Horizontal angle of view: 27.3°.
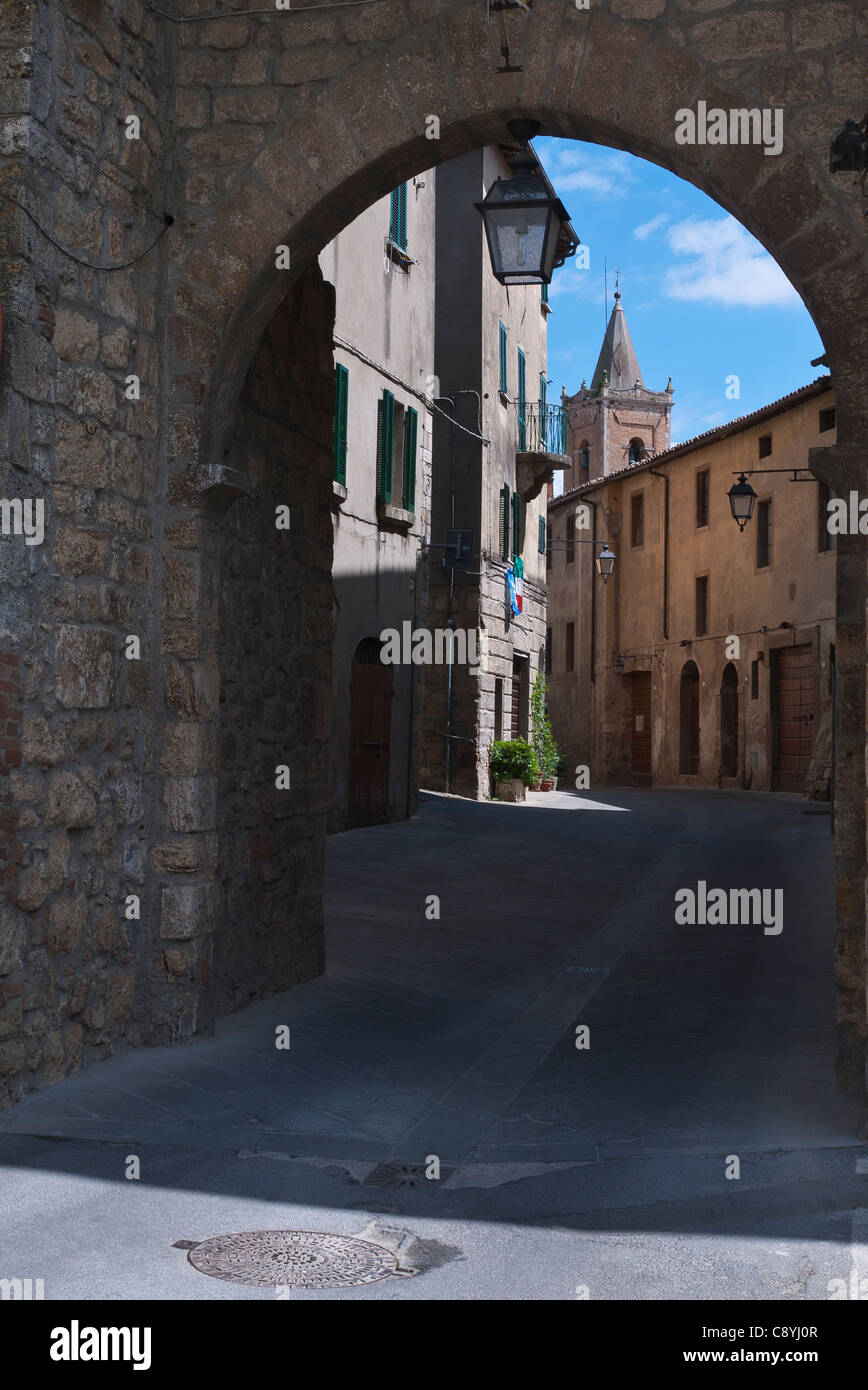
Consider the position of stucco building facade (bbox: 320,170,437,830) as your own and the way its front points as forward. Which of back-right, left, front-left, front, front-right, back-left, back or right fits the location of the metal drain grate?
front-right

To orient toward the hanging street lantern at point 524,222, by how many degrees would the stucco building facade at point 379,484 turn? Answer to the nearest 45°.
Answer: approximately 45° to its right

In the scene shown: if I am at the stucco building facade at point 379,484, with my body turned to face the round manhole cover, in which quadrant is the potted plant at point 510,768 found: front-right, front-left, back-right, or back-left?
back-left

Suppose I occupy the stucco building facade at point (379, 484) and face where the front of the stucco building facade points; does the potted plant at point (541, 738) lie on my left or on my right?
on my left

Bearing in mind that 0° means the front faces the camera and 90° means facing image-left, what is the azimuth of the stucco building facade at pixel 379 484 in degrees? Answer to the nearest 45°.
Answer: approximately 315°

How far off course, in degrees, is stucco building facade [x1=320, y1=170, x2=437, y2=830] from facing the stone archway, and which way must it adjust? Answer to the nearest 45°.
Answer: approximately 45° to its right
